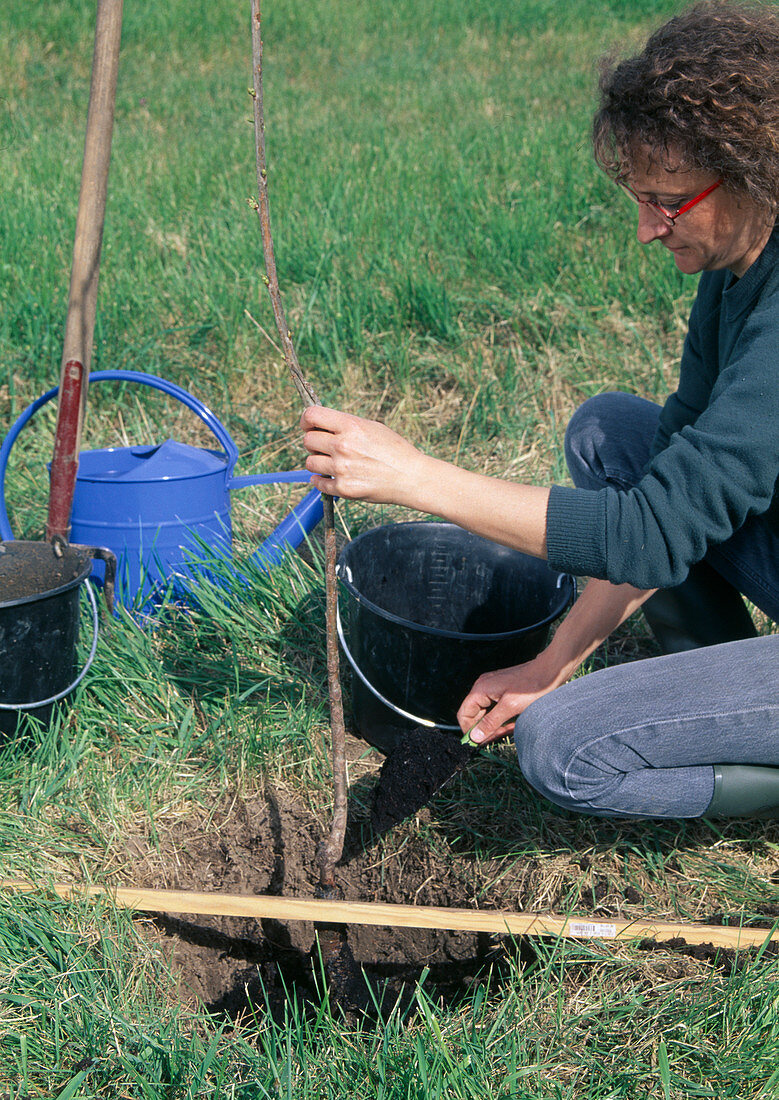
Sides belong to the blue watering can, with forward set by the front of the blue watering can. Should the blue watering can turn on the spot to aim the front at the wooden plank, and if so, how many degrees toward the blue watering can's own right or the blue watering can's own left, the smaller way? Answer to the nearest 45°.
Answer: approximately 90° to the blue watering can's own right

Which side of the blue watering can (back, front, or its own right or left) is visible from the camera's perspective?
right

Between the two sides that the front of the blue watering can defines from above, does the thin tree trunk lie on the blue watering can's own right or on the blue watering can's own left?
on the blue watering can's own right

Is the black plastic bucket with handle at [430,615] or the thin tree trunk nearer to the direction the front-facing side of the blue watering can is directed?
the black plastic bucket with handle
